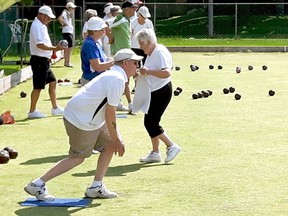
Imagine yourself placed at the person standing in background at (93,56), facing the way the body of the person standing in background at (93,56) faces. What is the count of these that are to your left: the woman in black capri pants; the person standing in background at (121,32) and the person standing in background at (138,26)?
2

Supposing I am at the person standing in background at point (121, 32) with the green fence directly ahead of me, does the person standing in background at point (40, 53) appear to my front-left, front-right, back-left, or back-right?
back-left

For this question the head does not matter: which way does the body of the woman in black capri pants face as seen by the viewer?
to the viewer's left

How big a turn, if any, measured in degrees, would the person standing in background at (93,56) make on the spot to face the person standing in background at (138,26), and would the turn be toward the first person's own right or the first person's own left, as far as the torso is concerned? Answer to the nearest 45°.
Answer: approximately 90° to the first person's own left

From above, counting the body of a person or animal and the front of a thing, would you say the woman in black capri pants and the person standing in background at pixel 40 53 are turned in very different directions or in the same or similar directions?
very different directions

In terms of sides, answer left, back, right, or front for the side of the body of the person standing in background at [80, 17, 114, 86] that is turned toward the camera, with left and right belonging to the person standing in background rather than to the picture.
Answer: right

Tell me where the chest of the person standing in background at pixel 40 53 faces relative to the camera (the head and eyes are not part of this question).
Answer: to the viewer's right

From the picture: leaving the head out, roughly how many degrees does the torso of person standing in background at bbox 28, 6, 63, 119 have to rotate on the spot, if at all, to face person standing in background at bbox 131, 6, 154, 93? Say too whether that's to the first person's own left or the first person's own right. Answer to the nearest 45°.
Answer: approximately 45° to the first person's own left

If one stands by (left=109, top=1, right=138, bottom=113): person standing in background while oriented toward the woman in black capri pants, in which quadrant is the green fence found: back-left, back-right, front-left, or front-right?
back-left

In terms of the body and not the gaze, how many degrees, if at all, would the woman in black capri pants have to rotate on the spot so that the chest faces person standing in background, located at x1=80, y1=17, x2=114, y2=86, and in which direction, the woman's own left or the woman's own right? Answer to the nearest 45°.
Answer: approximately 45° to the woman's own right
